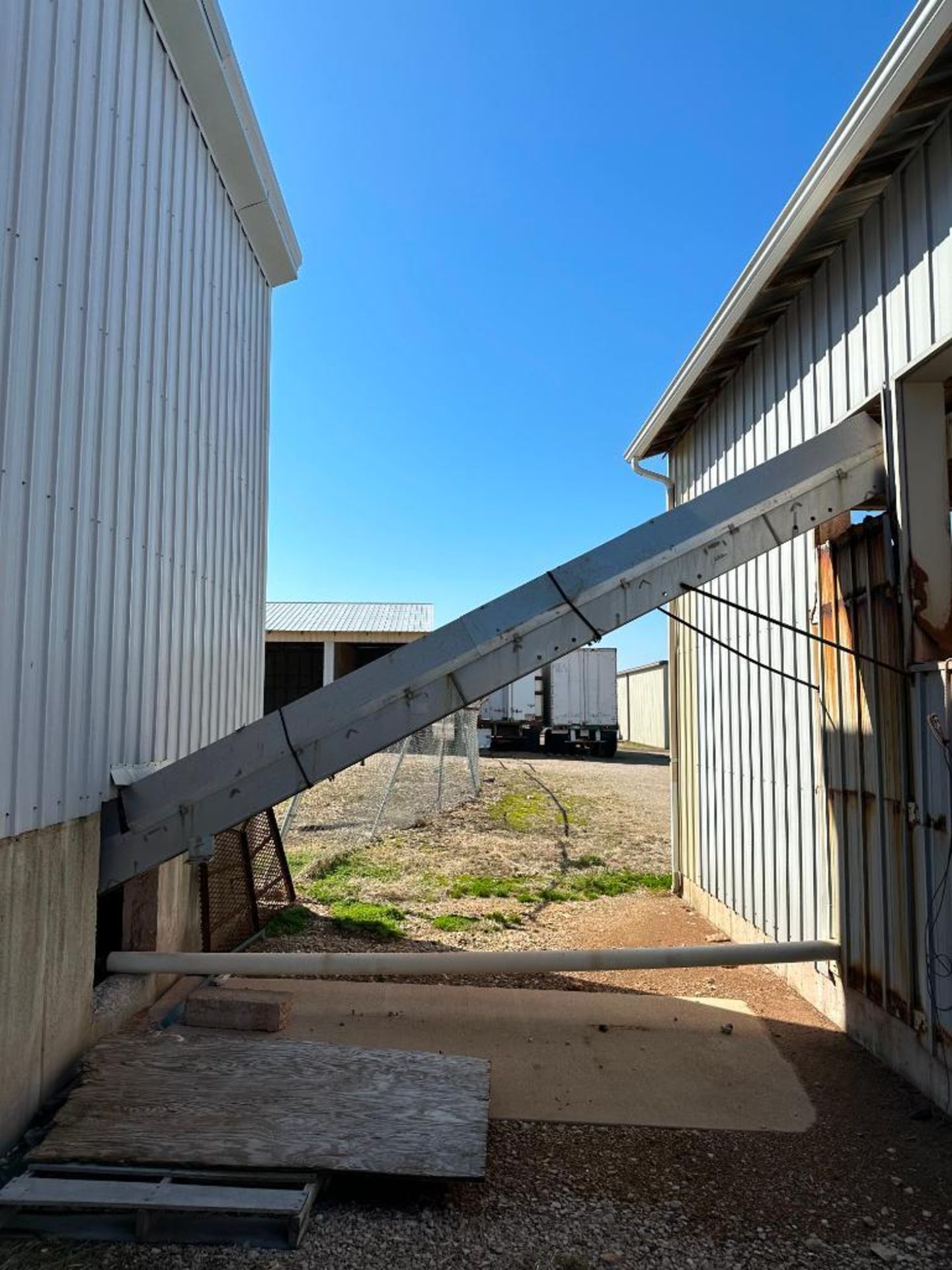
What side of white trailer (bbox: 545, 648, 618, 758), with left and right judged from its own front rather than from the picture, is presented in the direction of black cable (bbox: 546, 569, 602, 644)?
back

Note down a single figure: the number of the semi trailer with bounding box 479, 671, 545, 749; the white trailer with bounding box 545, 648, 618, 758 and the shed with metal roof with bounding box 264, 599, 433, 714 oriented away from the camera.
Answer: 2

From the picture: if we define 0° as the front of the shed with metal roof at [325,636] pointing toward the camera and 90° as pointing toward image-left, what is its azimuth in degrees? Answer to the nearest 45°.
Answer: approximately 0°

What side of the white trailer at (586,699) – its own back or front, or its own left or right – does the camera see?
back

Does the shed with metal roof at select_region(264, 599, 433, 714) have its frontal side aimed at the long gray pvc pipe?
yes

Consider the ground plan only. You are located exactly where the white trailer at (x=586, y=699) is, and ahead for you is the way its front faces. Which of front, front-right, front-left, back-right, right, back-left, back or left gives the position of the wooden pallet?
back

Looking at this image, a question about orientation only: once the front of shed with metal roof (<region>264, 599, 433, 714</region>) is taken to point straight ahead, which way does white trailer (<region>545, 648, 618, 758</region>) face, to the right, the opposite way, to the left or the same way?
the opposite way

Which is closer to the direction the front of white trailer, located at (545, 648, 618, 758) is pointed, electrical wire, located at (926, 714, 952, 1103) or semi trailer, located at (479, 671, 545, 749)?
the semi trailer

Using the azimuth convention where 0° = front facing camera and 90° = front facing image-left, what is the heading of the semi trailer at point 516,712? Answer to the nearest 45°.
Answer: approximately 180°

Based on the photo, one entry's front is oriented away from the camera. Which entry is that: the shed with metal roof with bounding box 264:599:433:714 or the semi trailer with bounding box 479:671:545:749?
the semi trailer

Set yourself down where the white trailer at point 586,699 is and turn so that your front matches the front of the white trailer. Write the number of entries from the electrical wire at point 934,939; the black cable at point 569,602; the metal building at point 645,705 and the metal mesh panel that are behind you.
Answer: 3

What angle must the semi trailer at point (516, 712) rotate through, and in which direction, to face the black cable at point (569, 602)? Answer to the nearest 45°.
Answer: approximately 180°
